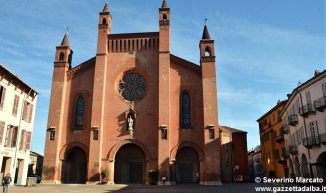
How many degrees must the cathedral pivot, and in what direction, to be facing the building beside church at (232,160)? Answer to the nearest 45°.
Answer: approximately 135° to its left

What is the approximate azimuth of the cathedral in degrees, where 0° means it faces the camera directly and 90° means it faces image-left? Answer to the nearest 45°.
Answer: approximately 0°

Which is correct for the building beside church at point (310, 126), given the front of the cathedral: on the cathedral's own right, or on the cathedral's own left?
on the cathedral's own left

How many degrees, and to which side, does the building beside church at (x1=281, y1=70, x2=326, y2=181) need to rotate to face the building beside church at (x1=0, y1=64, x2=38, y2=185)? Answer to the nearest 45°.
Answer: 0° — it already faces it

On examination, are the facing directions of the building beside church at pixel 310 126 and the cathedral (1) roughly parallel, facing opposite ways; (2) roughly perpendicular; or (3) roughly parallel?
roughly perpendicular

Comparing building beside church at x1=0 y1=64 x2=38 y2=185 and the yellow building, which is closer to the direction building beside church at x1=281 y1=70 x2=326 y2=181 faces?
the building beside church

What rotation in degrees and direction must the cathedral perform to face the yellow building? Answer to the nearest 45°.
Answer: approximately 135° to its left

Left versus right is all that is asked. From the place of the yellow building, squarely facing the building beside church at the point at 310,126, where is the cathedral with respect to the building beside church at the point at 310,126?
right

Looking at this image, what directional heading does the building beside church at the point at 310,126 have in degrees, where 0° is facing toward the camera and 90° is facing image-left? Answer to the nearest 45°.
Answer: approximately 45°

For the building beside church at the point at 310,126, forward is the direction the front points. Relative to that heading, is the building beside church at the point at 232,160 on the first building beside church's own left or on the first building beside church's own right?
on the first building beside church's own right
